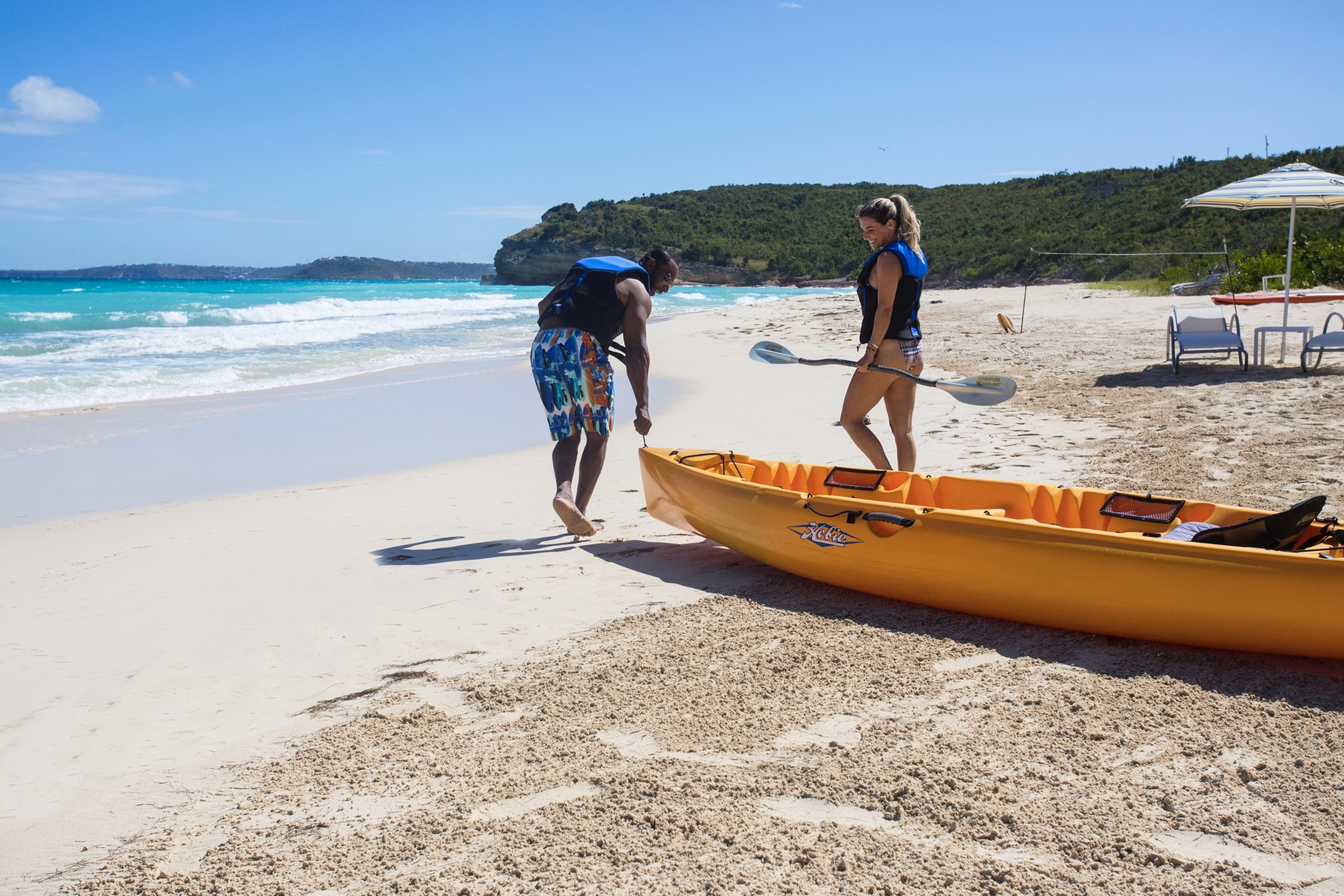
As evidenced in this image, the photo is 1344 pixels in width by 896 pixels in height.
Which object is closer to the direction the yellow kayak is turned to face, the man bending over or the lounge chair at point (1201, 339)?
the man bending over

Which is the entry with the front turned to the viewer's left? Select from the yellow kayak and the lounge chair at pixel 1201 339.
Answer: the yellow kayak

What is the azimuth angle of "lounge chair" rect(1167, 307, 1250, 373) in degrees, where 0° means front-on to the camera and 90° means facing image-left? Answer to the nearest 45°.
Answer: approximately 0°

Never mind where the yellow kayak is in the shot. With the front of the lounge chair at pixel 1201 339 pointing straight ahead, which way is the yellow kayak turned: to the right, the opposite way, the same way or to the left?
to the right

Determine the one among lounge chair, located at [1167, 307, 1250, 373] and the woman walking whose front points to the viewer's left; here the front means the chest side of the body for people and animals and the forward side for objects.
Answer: the woman walking

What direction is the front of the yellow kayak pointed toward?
to the viewer's left
